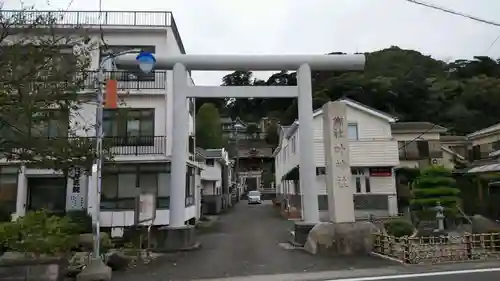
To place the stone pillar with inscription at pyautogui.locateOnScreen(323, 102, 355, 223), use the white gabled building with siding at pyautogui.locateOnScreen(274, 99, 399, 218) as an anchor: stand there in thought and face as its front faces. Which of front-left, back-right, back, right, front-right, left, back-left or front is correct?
front

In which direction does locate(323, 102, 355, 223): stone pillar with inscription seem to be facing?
toward the camera

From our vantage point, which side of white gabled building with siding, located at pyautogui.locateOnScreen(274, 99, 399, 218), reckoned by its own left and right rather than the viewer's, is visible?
front

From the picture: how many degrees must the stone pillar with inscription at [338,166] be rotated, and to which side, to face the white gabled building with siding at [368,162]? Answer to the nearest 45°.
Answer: approximately 180°

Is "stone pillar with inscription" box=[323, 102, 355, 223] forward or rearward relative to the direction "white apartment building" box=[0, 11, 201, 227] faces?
forward

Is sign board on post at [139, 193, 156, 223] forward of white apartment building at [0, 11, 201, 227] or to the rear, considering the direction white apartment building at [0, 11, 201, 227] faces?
forward

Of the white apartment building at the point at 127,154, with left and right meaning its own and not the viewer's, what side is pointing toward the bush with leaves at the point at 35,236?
front

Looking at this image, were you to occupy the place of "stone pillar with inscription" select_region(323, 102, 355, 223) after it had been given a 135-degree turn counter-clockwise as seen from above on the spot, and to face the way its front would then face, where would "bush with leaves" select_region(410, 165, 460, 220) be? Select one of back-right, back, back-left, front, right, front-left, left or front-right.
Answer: front

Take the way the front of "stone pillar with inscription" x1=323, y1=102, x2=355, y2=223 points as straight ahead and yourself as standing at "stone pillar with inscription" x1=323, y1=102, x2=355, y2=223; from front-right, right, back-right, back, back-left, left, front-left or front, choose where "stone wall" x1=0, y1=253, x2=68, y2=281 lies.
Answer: front-right

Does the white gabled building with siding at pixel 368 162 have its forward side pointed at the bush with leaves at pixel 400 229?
yes

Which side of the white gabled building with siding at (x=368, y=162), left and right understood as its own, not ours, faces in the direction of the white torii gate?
front

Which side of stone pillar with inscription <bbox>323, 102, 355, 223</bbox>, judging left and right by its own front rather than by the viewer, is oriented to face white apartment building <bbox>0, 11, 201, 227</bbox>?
right

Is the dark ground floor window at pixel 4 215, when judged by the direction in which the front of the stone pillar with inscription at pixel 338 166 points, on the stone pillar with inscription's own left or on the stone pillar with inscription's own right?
on the stone pillar with inscription's own right
